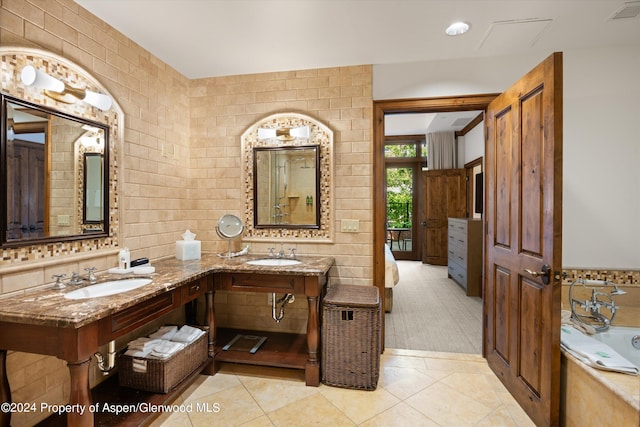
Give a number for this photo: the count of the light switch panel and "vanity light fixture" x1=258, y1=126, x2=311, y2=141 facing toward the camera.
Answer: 2

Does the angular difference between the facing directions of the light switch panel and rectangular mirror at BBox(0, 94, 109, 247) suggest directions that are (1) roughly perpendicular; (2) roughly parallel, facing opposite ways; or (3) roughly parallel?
roughly perpendicular

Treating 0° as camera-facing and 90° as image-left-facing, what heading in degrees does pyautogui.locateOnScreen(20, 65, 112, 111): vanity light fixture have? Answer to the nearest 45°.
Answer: approximately 315°

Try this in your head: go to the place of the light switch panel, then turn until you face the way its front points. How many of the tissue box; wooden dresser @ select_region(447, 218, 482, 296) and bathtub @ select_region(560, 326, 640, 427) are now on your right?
1

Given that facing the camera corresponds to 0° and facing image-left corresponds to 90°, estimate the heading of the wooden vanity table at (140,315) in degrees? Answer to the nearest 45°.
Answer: approximately 315°

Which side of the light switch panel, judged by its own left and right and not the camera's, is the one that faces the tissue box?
right

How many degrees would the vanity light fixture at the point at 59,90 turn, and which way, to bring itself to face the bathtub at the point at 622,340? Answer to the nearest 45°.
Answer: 0° — it already faces it
